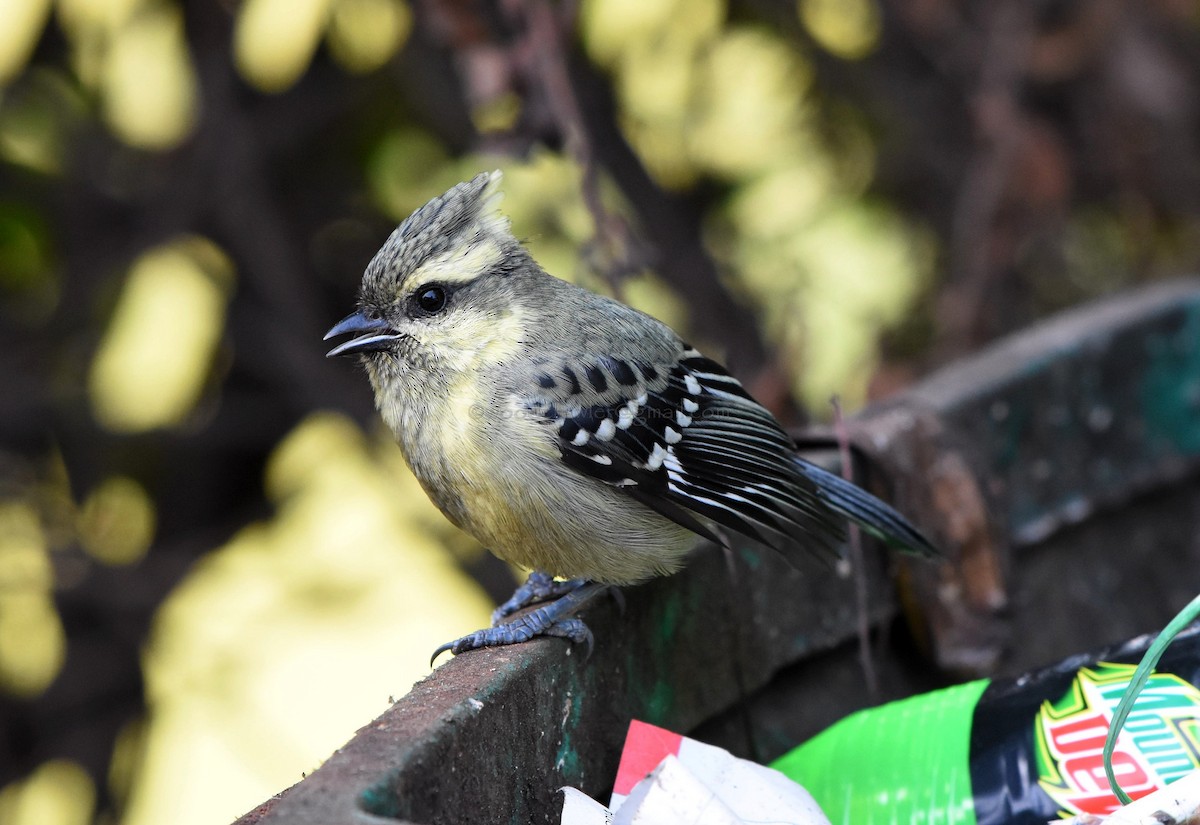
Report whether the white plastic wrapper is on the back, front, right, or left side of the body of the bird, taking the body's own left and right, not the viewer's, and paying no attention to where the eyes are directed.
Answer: left

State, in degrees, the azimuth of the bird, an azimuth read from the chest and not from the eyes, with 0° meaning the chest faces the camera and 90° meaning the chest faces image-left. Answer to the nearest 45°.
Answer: approximately 90°

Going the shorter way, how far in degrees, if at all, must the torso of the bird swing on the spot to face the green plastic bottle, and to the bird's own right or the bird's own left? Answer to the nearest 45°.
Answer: approximately 135° to the bird's own left

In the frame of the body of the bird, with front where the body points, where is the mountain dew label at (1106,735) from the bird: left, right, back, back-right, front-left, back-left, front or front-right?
back-left
